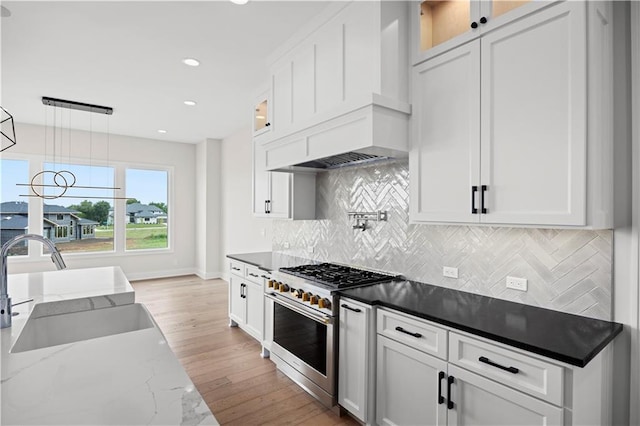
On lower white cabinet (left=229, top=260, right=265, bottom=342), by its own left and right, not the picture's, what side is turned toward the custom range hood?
left

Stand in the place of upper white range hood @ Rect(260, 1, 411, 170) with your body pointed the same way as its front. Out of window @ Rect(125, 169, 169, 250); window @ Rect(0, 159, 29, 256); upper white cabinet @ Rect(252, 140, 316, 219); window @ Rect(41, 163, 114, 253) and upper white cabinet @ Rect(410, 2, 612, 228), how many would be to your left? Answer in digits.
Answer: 1

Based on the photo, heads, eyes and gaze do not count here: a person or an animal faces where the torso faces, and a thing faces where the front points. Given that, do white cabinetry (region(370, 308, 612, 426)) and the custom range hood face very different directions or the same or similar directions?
same or similar directions

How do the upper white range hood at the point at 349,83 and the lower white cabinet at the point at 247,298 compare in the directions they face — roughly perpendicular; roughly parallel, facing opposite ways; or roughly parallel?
roughly parallel

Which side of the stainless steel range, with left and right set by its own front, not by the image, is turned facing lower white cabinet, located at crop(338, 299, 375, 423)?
left

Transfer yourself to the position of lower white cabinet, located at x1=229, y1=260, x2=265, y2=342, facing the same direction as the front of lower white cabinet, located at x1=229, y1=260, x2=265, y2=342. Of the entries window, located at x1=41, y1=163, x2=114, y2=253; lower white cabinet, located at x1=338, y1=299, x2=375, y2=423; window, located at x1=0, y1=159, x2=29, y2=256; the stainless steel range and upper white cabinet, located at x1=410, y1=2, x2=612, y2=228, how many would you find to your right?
2

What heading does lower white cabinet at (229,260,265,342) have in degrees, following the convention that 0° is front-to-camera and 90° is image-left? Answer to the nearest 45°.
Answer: approximately 45°

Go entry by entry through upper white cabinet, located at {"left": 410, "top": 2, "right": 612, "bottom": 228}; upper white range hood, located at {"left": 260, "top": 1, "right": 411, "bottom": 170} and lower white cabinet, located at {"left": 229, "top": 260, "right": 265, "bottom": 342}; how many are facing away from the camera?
0

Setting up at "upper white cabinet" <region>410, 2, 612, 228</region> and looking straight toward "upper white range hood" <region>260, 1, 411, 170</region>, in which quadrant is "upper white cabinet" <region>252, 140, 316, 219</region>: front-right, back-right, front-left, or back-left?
front-right

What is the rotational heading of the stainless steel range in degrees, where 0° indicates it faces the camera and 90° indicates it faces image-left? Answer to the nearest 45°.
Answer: approximately 45°

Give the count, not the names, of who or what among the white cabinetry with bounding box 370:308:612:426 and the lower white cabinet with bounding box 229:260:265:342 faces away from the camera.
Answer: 0

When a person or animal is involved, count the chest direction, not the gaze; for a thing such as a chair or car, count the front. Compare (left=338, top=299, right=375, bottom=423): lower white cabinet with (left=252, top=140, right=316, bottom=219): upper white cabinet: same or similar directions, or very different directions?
same or similar directions

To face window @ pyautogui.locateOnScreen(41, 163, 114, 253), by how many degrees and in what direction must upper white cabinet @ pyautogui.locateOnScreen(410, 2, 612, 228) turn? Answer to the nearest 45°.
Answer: approximately 45° to its right

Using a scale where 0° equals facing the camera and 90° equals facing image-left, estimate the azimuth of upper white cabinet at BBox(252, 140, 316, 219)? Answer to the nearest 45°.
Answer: approximately 45°

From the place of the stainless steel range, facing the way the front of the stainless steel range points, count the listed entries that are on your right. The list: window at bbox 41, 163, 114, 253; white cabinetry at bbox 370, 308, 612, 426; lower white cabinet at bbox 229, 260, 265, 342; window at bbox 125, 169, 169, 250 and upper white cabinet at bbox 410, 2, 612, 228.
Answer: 3

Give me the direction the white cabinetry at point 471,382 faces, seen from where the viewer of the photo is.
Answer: facing the viewer and to the left of the viewer

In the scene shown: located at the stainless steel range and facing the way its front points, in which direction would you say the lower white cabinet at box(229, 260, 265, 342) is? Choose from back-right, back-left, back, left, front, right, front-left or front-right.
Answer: right
